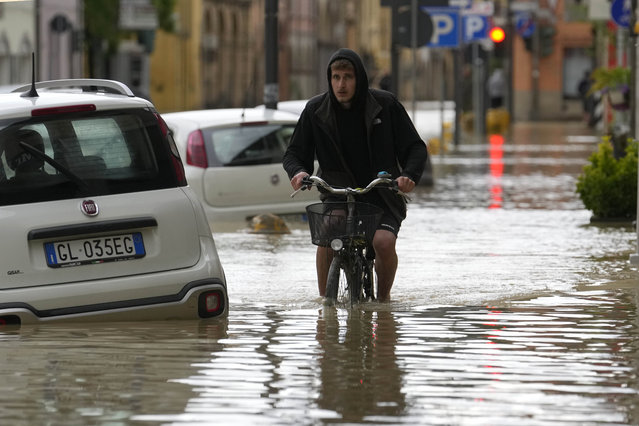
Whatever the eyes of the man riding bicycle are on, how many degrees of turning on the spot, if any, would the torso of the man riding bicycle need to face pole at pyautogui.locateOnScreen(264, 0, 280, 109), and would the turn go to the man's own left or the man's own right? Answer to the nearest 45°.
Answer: approximately 180°

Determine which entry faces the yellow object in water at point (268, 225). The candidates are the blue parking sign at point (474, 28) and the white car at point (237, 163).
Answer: the blue parking sign

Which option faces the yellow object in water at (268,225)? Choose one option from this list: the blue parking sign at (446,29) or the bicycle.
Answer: the blue parking sign

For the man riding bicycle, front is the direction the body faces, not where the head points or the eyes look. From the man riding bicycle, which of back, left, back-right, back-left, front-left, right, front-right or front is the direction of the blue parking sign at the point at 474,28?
back

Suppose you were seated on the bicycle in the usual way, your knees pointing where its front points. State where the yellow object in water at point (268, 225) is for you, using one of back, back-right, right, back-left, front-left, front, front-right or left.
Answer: back

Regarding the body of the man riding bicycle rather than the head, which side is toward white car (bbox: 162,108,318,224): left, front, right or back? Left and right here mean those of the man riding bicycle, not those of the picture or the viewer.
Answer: back

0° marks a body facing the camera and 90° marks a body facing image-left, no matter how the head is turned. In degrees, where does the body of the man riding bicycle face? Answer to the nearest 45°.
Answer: approximately 0°

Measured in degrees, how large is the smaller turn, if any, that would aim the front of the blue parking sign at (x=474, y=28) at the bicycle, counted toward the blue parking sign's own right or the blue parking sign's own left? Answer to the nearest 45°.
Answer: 0° — it already faces it
